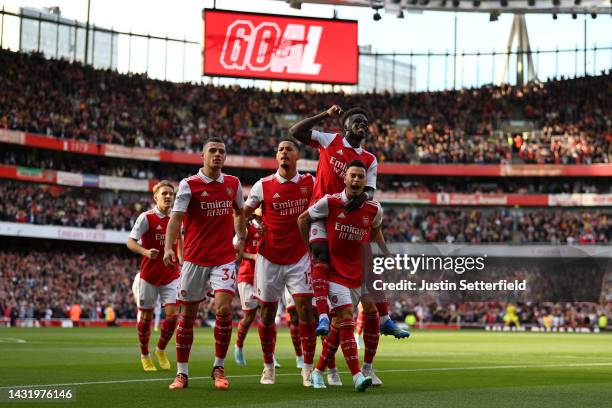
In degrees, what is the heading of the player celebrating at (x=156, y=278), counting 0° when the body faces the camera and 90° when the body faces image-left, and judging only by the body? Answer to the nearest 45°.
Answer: approximately 315°

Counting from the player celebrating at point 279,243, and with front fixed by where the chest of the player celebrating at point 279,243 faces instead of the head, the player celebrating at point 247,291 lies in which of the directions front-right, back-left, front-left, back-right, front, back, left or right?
back

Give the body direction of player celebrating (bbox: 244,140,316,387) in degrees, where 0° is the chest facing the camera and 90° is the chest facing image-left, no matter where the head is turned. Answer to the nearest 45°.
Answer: approximately 0°

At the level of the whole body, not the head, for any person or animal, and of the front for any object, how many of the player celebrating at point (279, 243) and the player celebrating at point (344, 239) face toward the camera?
2

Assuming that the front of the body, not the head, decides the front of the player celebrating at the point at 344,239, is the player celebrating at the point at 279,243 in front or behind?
behind

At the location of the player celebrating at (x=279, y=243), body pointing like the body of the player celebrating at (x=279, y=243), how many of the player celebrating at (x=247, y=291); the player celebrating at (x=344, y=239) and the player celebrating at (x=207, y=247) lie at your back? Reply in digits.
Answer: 1

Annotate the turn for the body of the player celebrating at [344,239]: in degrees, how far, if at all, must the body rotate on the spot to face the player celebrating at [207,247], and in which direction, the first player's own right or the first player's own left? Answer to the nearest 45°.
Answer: approximately 90° to the first player's own right

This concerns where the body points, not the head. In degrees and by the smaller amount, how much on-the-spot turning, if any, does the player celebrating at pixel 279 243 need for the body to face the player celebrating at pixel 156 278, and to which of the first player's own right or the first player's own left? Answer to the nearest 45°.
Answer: approximately 135° to the first player's own right
